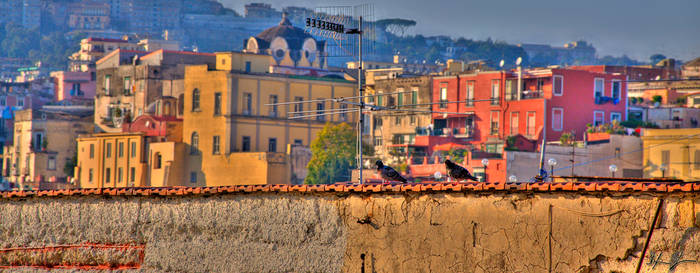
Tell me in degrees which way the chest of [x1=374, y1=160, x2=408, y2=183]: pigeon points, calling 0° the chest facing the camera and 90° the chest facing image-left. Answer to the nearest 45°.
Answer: approximately 90°
